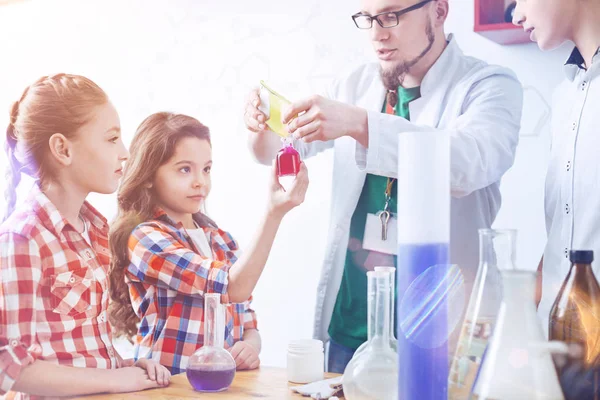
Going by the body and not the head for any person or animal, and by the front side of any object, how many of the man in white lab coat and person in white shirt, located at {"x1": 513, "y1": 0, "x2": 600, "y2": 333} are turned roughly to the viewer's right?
0

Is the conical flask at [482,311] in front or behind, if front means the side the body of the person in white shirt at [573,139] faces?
in front

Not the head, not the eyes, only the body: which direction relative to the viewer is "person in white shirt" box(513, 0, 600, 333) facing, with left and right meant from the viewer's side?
facing the viewer and to the left of the viewer

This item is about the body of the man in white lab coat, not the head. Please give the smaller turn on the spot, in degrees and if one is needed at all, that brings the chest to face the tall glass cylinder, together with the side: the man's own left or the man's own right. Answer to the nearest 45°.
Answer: approximately 45° to the man's own left

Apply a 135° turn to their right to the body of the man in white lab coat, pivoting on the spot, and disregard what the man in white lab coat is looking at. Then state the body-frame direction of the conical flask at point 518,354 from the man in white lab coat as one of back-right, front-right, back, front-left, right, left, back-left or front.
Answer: back

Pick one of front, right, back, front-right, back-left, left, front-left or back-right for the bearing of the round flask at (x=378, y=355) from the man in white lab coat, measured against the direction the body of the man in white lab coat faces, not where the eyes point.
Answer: front-left

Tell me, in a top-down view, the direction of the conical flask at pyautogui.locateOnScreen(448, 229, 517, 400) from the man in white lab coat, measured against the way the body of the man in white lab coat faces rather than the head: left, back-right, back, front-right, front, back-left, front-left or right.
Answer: front-left

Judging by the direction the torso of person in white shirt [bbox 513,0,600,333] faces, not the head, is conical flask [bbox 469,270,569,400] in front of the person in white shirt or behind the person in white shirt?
in front

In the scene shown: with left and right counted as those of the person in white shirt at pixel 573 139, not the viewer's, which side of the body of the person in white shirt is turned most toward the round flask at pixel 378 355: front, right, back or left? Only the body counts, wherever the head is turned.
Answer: front

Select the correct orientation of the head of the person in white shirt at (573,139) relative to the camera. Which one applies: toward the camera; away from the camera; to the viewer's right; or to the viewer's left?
to the viewer's left

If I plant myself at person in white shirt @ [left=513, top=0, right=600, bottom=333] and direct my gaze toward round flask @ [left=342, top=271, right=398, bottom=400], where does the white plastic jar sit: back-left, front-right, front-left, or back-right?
front-right

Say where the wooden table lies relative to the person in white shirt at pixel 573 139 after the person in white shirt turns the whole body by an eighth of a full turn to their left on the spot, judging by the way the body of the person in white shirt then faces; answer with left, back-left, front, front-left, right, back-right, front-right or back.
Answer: front-right

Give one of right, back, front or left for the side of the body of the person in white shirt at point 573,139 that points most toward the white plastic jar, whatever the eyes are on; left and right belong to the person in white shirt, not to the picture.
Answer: front
